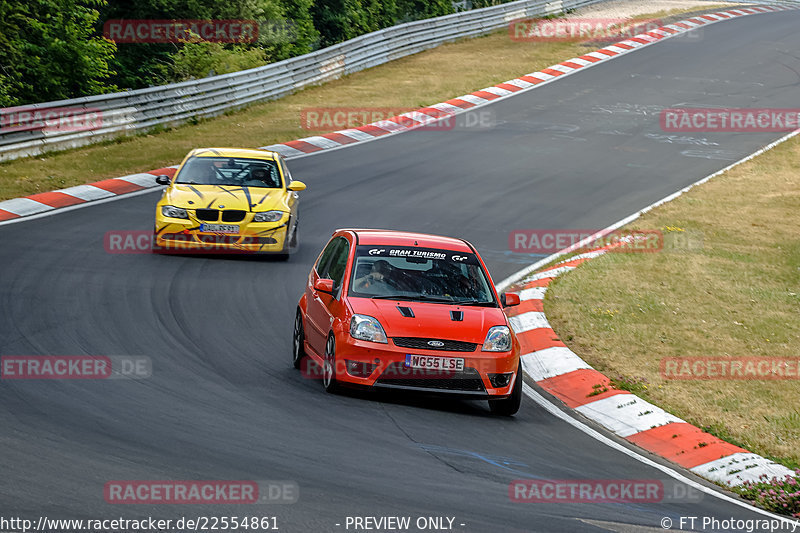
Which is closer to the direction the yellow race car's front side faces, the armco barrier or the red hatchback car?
the red hatchback car

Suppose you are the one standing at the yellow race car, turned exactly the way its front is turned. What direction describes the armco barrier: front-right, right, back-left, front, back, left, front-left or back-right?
back

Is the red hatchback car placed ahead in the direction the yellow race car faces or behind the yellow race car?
ahead

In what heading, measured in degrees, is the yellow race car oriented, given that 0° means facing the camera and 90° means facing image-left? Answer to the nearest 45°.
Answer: approximately 0°
